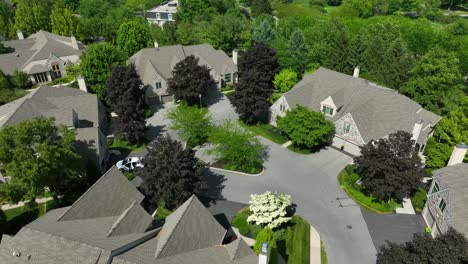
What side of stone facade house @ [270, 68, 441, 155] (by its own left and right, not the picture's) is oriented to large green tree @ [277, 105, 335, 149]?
front

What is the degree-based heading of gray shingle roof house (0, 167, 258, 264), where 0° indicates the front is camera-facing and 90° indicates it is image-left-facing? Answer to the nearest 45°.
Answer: approximately 225°

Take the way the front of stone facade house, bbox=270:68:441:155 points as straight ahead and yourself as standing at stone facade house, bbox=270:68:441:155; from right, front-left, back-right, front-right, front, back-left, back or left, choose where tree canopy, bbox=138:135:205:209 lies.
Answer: front

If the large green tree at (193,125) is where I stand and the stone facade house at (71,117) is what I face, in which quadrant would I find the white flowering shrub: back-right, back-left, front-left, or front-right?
back-left

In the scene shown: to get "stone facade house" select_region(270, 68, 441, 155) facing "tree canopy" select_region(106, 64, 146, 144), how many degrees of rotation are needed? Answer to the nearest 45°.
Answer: approximately 45° to its right

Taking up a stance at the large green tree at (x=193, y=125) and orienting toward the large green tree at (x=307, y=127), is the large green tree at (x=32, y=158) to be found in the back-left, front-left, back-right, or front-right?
back-right

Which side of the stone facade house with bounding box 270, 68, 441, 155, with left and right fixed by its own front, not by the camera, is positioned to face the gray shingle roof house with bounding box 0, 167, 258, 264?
front

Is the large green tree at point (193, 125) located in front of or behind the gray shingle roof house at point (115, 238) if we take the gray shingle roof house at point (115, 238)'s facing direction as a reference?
in front

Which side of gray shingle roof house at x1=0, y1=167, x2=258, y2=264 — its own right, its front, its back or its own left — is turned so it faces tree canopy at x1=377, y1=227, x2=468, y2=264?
right

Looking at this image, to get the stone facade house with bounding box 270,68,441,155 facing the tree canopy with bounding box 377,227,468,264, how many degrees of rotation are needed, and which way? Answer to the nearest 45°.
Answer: approximately 45° to its left

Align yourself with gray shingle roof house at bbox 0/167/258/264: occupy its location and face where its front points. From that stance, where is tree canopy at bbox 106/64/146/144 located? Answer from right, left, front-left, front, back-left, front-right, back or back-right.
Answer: front-left

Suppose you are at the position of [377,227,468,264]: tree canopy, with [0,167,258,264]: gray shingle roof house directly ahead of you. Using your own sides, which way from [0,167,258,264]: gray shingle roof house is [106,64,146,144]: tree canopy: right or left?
right

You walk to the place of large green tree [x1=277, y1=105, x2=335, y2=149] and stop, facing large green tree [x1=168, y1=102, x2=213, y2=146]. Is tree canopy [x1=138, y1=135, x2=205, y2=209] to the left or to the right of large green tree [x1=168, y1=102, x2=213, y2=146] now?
left

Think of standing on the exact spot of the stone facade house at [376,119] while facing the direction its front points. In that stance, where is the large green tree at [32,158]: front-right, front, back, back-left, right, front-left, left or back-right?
front

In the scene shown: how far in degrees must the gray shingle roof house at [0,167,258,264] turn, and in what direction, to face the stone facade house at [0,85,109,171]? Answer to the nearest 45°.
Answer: approximately 45° to its left
